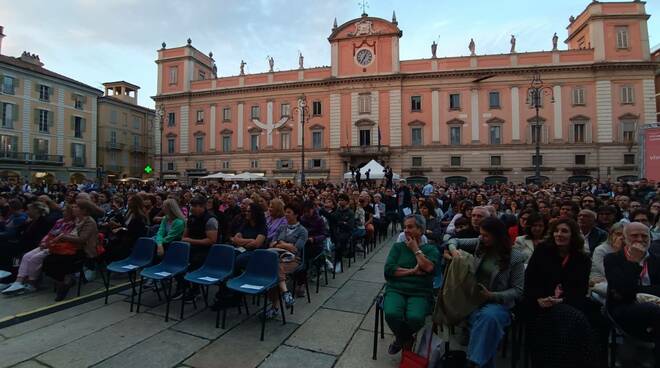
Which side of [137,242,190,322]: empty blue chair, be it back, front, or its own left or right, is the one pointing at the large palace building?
back

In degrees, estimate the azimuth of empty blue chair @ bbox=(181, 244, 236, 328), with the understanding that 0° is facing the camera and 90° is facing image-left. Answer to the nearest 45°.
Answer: approximately 45°

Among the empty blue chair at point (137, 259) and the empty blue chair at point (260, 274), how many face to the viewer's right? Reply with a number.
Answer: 0

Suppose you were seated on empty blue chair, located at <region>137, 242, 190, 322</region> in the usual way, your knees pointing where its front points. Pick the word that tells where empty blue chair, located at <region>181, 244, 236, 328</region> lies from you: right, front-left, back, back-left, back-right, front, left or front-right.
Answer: left

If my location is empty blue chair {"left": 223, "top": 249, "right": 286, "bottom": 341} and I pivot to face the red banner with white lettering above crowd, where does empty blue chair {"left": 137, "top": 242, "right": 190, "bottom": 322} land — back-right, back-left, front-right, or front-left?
back-left

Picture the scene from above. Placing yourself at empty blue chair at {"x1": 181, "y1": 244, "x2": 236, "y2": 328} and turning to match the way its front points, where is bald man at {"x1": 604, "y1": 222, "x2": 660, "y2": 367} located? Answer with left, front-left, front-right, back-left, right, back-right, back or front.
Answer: left

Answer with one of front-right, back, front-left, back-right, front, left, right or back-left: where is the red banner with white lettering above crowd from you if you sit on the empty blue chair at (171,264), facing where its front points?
back-left

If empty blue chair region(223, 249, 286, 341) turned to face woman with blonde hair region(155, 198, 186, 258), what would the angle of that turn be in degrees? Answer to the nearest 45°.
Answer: approximately 90° to its right

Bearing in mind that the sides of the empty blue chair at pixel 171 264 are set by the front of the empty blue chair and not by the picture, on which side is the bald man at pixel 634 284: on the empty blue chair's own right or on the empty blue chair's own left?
on the empty blue chair's own left

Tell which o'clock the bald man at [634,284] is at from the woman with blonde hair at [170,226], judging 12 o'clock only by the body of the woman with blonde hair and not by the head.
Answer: The bald man is roughly at 9 o'clock from the woman with blonde hair.

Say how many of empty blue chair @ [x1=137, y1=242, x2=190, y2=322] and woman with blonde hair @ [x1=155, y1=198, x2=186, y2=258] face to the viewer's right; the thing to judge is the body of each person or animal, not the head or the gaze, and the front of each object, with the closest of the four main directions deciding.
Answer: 0

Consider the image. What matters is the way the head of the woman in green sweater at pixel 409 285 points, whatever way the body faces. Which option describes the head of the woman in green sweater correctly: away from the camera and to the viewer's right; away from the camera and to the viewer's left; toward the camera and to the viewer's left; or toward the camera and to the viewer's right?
toward the camera and to the viewer's left
